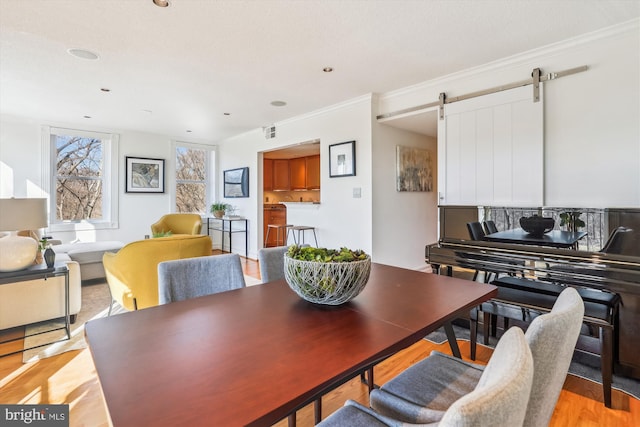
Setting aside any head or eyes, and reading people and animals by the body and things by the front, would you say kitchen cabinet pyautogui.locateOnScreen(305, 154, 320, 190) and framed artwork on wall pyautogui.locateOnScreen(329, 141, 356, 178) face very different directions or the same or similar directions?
same or similar directions

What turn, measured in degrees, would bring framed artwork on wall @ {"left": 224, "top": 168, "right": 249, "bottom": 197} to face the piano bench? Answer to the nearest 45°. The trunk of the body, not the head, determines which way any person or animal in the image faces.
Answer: approximately 45° to its left

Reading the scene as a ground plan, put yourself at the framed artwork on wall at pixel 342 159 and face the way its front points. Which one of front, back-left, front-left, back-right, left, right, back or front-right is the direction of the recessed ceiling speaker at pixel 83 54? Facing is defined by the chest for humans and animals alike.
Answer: front

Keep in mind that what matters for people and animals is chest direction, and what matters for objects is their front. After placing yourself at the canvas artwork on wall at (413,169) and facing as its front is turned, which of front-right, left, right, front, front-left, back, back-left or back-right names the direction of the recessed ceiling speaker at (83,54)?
right

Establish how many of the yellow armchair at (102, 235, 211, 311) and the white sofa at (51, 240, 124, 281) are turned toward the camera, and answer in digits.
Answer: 1

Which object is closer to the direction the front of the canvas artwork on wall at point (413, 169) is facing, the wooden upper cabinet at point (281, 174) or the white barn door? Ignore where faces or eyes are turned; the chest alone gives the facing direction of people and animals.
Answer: the white barn door

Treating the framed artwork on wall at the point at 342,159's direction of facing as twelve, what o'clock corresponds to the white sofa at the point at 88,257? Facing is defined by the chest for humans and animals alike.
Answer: The white sofa is roughly at 1 o'clock from the framed artwork on wall.

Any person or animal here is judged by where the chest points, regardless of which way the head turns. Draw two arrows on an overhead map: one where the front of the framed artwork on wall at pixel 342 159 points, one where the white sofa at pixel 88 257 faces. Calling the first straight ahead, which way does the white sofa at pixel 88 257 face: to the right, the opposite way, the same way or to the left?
to the left

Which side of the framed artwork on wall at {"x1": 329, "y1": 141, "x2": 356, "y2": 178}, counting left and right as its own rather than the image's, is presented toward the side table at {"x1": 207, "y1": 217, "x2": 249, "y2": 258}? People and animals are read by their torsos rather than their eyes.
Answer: right

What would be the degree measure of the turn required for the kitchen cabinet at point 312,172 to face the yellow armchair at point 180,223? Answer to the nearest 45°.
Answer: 0° — it already faces it

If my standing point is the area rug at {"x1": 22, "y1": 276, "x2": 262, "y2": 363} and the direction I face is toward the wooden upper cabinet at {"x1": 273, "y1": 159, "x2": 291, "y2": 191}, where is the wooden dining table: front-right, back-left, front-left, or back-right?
back-right

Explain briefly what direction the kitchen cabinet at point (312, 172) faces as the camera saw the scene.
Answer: facing the viewer and to the left of the viewer

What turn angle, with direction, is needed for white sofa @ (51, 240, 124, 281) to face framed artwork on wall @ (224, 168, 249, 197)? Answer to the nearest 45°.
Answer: approximately 135° to its left

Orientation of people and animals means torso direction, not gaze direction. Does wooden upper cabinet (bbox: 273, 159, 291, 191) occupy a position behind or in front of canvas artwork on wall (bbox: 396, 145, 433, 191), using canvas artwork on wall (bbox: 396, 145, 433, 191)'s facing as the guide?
behind

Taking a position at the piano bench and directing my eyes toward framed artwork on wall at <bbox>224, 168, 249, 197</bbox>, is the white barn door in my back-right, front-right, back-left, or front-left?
front-right
